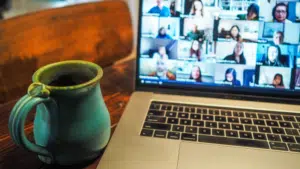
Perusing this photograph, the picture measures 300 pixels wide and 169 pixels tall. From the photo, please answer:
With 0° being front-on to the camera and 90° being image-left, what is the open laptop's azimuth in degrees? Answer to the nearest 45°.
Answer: approximately 0°
